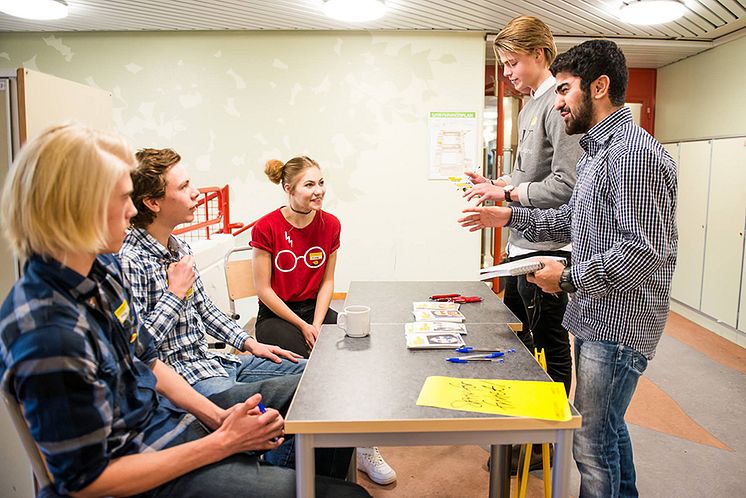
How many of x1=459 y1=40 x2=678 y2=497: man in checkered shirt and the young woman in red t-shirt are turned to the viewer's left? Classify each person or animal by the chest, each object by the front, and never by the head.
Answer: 1

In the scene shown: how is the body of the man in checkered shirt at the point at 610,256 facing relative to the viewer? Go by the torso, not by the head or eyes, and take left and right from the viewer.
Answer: facing to the left of the viewer

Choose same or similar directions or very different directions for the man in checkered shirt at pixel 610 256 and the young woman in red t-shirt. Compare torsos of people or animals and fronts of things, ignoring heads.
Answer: very different directions

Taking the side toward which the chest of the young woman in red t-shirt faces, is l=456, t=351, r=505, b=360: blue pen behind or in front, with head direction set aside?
in front

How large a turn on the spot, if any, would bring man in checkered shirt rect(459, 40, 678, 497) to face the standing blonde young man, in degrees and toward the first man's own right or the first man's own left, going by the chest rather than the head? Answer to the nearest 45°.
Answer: approximately 90° to the first man's own right

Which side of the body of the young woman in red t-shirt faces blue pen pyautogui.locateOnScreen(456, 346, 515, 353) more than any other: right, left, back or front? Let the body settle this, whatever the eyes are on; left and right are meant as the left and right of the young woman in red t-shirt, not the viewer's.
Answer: front

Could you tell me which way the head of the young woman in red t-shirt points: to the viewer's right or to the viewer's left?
to the viewer's right

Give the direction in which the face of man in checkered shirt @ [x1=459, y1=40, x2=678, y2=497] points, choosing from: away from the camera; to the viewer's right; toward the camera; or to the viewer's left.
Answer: to the viewer's left

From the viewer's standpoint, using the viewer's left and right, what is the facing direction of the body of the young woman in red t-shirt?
facing the viewer and to the right of the viewer

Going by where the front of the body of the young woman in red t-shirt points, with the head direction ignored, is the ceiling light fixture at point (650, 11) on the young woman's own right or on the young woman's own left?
on the young woman's own left

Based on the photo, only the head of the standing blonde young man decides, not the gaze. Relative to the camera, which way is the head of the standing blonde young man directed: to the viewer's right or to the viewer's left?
to the viewer's left

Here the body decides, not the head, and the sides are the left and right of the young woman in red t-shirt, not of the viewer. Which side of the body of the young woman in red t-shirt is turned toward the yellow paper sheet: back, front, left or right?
front

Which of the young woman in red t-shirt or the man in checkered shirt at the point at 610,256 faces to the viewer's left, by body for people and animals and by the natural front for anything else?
the man in checkered shirt
